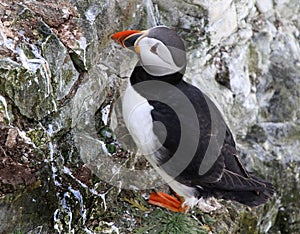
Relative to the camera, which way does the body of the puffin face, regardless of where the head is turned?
to the viewer's left
